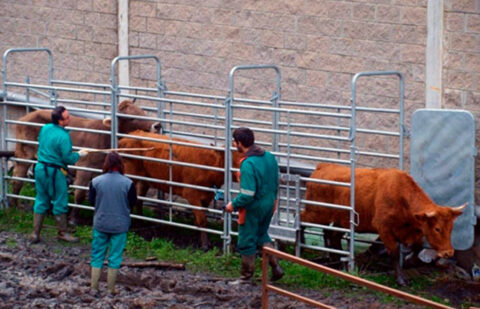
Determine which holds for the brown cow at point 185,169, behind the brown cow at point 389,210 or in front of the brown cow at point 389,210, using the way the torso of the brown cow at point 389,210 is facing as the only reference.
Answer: behind

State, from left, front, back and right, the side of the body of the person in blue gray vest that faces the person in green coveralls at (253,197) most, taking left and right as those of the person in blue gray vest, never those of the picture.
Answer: right

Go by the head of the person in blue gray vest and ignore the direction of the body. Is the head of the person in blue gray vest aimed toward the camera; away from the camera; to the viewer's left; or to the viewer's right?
away from the camera

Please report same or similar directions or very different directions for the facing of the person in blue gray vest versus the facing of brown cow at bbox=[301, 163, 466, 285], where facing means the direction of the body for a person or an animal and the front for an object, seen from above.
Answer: very different directions

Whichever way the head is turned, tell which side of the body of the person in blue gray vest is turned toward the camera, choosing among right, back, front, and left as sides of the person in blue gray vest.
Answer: back

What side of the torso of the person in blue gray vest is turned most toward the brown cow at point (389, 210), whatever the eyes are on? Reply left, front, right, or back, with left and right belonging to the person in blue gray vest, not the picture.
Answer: right

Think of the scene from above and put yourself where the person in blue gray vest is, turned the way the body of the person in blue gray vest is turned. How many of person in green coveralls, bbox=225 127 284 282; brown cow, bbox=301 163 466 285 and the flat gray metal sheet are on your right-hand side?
3

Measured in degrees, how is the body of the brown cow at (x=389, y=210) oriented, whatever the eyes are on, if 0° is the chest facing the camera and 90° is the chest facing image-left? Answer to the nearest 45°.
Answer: approximately 315°

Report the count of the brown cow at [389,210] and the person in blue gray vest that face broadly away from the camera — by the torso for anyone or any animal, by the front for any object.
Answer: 1

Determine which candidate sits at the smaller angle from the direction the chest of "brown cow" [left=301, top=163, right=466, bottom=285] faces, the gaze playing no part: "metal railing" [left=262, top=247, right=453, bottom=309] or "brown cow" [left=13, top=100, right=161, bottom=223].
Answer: the metal railing

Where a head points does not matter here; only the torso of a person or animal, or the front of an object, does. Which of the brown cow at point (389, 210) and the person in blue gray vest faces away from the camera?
the person in blue gray vest

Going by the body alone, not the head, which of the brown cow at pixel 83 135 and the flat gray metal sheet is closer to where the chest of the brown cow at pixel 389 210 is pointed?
the flat gray metal sheet
